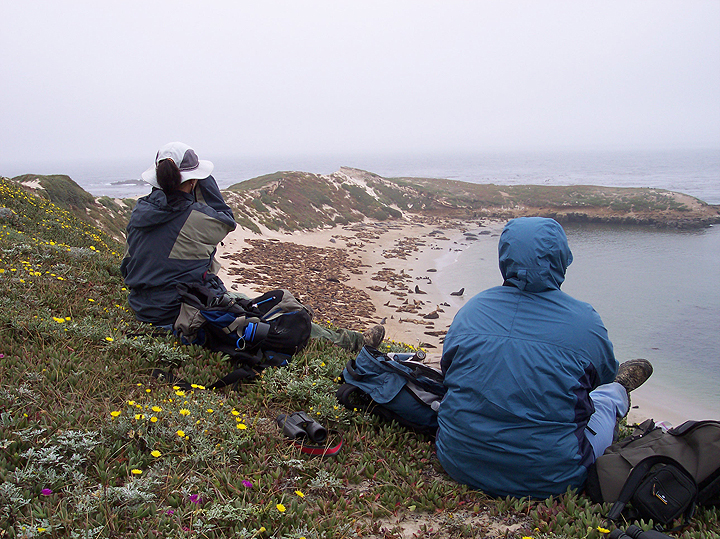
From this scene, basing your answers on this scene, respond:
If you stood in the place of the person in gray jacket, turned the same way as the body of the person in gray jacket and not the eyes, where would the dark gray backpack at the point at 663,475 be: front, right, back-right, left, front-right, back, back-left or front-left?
right

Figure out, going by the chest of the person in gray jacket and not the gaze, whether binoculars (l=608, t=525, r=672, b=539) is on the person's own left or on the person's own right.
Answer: on the person's own right

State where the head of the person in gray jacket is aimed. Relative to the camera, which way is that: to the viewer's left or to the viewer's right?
to the viewer's right

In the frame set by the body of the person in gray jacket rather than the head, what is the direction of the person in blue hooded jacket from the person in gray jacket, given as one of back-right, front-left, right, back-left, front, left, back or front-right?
right

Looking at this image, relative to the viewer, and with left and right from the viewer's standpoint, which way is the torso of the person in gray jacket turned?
facing away from the viewer and to the right of the viewer

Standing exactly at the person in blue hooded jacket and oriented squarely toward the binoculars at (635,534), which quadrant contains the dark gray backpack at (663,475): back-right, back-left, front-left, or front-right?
front-left

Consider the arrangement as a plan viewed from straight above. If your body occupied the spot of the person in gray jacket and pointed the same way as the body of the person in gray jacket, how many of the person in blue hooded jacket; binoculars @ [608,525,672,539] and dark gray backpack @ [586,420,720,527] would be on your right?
3

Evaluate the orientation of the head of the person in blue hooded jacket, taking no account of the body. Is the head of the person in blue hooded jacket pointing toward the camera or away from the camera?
away from the camera

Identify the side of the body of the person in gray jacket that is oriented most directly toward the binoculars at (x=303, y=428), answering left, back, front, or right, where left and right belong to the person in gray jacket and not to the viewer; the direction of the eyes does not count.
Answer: right
